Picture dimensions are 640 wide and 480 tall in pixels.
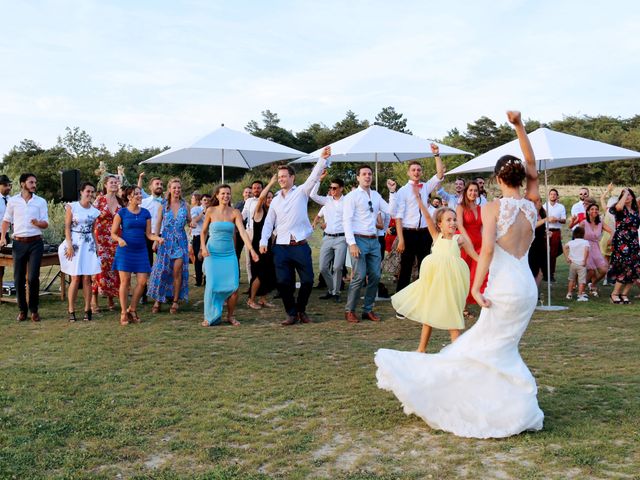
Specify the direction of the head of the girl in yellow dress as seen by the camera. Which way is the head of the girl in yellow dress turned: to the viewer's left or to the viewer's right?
to the viewer's right

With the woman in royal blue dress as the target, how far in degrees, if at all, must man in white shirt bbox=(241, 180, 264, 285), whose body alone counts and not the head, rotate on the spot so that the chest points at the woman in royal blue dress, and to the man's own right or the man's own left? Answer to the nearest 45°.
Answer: approximately 90° to the man's own right

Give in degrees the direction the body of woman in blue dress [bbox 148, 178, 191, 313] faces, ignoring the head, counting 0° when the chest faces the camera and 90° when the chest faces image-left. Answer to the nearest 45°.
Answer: approximately 0°

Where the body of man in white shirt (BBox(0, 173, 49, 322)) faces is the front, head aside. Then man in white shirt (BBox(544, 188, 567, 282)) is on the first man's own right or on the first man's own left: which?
on the first man's own left

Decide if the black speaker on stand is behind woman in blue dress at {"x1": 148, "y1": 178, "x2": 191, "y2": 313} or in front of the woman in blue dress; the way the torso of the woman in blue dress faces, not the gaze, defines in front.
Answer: behind

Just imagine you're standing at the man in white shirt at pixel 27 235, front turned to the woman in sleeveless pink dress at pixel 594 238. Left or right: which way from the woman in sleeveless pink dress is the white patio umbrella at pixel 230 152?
left

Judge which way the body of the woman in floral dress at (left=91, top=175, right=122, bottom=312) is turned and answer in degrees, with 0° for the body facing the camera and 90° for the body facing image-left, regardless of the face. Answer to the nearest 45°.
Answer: approximately 315°

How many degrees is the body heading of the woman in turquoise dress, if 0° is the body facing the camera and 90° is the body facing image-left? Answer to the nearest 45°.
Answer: approximately 0°

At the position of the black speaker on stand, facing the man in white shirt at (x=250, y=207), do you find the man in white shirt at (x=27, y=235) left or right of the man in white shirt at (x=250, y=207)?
right
